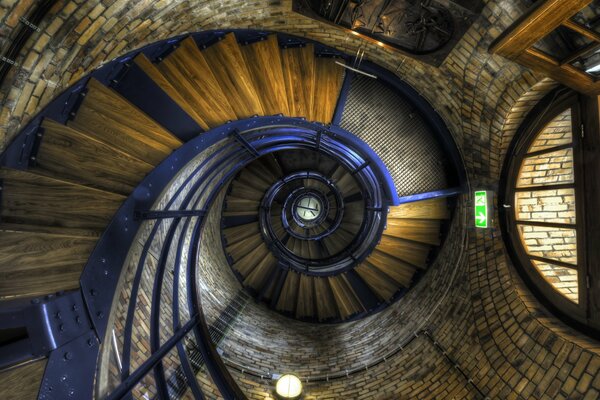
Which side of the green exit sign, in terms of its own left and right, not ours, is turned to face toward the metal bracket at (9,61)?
front

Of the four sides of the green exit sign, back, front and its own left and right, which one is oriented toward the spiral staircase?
front

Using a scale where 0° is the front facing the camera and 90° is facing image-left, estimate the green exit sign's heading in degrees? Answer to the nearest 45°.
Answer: approximately 45°
